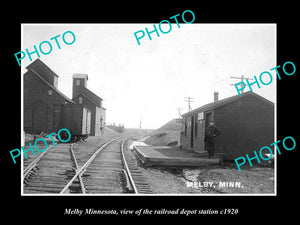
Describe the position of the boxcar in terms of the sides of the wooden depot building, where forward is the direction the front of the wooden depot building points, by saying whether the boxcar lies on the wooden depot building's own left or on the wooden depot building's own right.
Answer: on the wooden depot building's own right

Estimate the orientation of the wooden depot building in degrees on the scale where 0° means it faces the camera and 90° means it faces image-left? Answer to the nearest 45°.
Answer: approximately 45°
